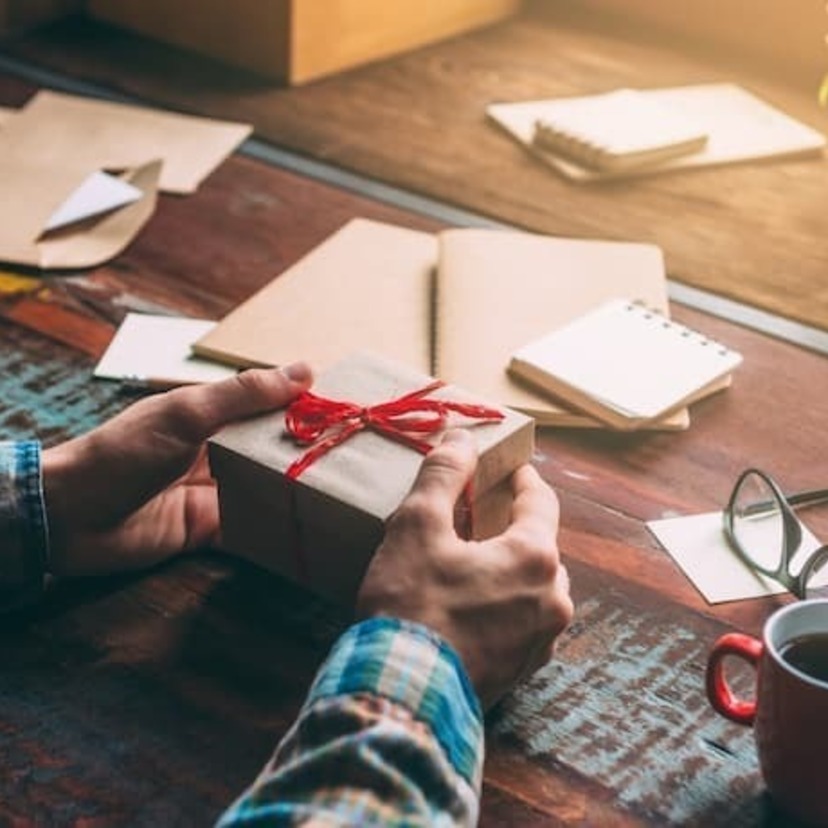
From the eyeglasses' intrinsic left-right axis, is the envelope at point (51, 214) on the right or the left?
on its right

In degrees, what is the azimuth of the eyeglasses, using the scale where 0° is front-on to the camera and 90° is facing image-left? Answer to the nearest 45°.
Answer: approximately 45°

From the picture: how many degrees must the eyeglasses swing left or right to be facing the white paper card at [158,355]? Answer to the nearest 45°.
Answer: approximately 45° to its right

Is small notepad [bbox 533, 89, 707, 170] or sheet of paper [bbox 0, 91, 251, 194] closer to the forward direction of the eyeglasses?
the sheet of paper

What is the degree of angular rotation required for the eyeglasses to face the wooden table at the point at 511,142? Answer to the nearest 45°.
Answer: approximately 90° to its right

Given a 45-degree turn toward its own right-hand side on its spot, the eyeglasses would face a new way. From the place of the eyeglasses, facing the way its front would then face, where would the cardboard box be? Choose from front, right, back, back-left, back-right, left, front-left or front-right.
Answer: front-right

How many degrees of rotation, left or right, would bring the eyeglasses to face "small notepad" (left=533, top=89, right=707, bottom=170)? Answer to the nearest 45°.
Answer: approximately 135° to its right

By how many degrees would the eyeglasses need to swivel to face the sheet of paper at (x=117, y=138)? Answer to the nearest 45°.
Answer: approximately 90° to its right
